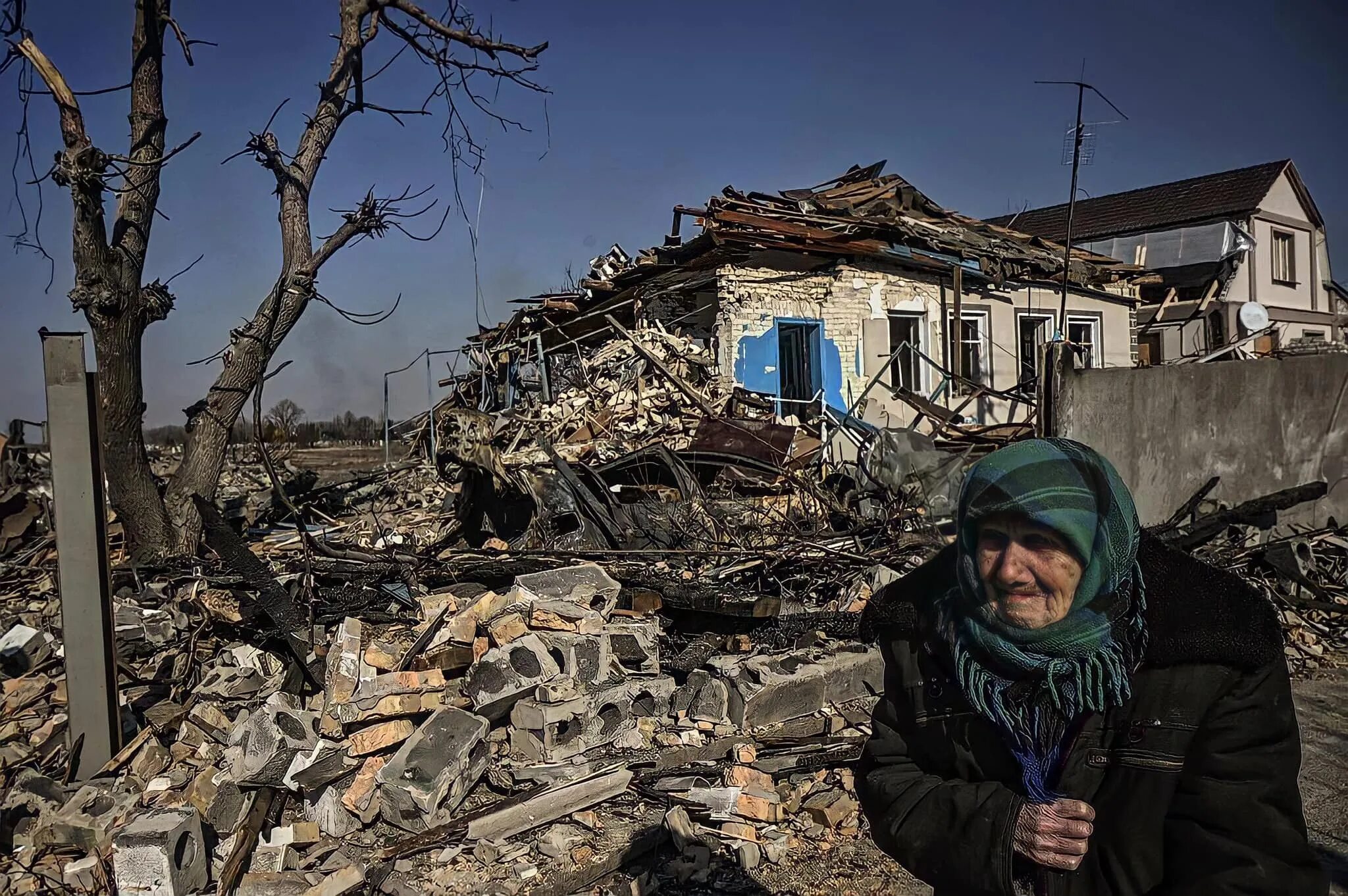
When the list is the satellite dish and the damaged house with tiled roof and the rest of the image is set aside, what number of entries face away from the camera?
0

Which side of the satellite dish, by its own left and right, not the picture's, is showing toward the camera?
front

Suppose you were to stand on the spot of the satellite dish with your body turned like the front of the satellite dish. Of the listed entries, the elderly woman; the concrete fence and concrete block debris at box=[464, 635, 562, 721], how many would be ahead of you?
3

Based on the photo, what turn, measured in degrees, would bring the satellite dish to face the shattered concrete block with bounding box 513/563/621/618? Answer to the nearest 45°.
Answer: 0° — it already faces it

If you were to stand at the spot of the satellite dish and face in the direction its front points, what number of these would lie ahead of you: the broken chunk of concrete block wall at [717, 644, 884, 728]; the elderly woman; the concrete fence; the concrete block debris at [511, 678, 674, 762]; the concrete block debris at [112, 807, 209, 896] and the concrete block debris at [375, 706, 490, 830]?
6

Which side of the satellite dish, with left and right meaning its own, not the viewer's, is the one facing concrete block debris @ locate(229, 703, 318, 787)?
front

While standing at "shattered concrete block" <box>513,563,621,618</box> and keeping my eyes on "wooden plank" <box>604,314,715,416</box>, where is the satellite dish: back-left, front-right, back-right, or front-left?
front-right

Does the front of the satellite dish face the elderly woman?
yes

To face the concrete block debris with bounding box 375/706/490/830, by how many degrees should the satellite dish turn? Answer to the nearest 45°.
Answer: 0° — it already faces it

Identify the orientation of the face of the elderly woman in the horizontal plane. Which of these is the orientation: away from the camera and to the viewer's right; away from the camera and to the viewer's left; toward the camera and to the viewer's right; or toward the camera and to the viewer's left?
toward the camera and to the viewer's left

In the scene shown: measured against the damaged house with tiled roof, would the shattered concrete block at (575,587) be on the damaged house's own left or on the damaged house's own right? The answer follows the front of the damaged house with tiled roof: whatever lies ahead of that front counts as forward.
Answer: on the damaged house's own right

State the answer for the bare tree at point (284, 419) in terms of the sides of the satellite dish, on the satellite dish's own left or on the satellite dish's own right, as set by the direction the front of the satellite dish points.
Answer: on the satellite dish's own right

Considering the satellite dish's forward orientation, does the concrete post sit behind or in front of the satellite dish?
in front

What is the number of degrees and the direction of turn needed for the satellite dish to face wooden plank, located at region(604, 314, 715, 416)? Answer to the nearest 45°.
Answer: approximately 45° to its right
